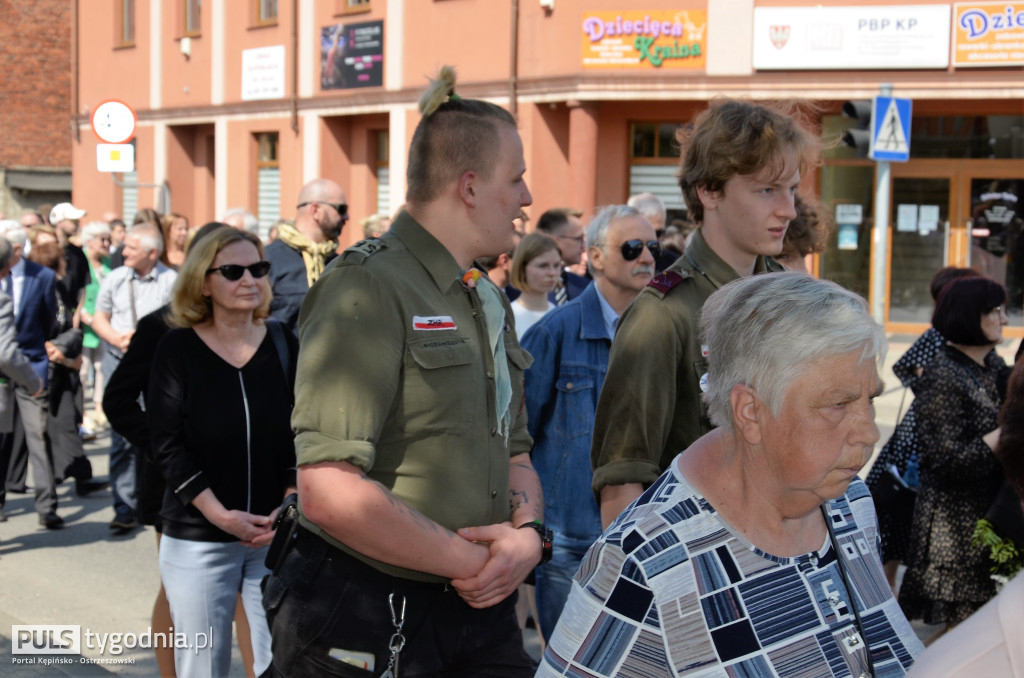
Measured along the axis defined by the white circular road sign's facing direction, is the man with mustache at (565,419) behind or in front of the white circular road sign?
in front

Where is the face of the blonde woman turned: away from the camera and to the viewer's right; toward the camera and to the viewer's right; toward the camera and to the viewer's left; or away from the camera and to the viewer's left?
toward the camera and to the viewer's right

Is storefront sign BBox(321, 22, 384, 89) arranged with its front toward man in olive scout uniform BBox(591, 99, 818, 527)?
yes

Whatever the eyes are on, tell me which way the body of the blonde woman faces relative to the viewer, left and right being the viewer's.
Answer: facing the viewer and to the right of the viewer

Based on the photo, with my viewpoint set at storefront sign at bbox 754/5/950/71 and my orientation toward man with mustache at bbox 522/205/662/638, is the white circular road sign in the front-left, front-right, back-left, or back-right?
front-right

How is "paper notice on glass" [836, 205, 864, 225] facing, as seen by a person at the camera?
facing the viewer

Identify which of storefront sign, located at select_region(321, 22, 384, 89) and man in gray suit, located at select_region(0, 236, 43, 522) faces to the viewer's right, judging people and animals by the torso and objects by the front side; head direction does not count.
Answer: the man in gray suit

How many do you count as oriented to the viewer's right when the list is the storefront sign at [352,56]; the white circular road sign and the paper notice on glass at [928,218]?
0

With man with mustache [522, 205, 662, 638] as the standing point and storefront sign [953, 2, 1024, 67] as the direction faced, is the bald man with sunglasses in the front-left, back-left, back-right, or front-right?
front-left

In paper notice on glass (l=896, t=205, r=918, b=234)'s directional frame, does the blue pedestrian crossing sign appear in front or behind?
in front

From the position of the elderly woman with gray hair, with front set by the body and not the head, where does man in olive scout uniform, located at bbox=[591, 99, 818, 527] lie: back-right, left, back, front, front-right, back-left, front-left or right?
back-left

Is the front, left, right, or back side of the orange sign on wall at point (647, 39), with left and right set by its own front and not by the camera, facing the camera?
front

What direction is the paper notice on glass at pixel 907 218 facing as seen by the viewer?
toward the camera
